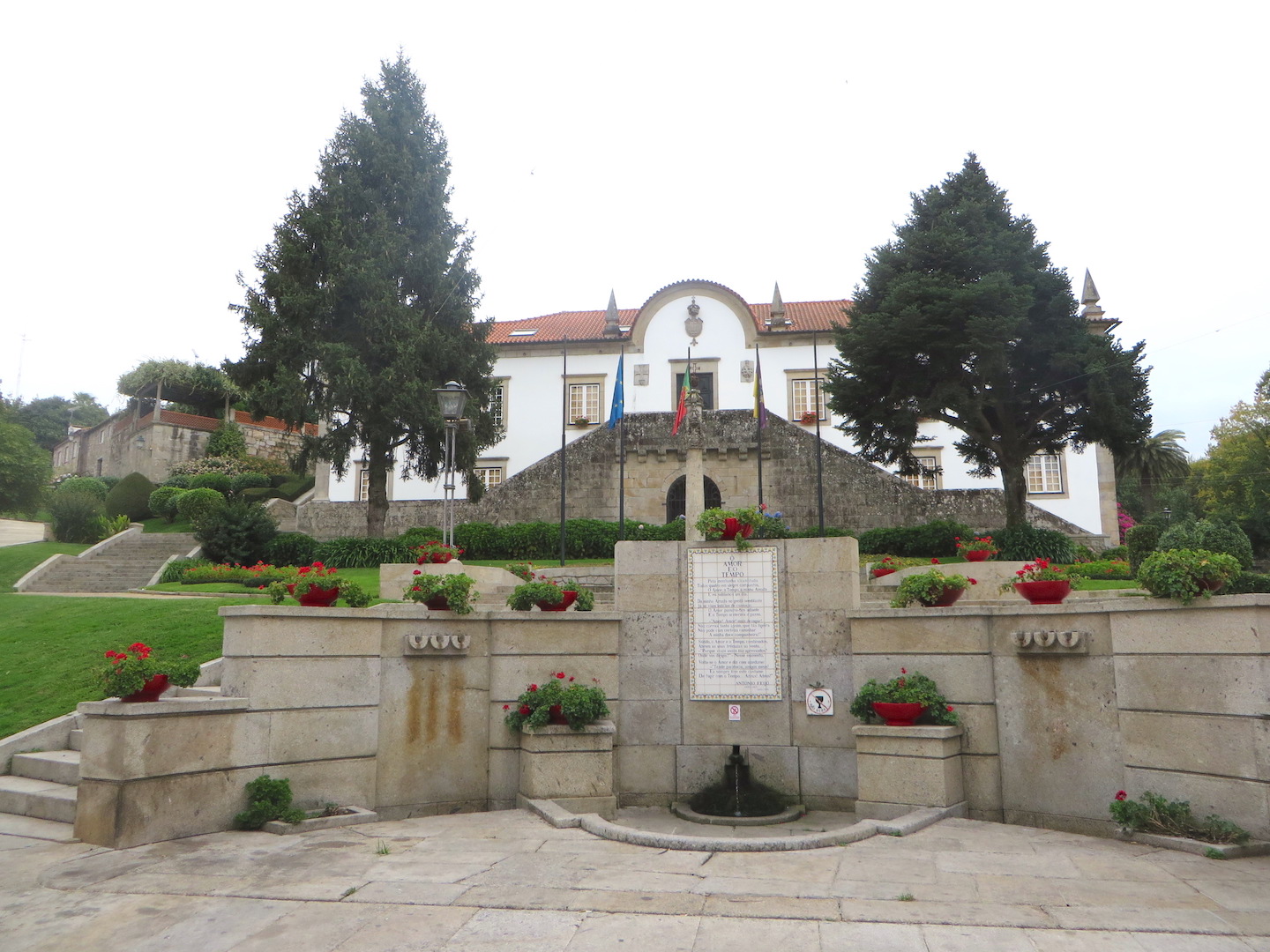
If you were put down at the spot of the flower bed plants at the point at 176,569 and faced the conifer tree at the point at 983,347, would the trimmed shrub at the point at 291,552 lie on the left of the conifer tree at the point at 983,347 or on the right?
left

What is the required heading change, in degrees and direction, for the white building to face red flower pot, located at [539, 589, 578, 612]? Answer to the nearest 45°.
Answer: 0° — it already faces it

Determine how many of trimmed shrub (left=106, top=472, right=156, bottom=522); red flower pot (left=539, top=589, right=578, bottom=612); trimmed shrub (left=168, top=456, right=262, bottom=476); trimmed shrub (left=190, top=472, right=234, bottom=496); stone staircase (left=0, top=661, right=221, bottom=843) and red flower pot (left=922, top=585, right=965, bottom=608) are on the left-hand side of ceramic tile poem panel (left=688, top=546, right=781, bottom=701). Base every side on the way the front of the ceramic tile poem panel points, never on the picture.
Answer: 1

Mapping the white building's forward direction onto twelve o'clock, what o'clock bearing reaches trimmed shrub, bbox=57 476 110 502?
The trimmed shrub is roughly at 3 o'clock from the white building.

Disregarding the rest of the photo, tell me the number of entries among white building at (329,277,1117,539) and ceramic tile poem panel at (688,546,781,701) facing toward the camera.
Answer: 2

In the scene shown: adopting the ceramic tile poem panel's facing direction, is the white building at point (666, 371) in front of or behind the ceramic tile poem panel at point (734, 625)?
behind

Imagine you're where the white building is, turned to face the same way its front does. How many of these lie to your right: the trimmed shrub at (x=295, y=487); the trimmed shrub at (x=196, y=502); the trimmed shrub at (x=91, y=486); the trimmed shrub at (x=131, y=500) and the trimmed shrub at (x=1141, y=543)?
4

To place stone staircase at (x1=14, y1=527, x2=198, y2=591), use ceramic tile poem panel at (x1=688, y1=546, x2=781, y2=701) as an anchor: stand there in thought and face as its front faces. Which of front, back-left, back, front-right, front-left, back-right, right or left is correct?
back-right

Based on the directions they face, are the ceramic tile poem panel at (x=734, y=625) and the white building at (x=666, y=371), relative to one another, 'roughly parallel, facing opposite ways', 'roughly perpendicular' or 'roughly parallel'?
roughly parallel

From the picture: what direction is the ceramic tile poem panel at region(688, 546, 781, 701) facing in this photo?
toward the camera

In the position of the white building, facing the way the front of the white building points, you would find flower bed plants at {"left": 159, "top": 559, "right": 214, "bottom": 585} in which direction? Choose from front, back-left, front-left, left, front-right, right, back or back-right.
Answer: front-right

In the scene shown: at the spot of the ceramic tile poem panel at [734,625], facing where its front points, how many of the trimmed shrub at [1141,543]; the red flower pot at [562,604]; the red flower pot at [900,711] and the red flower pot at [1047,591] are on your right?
1

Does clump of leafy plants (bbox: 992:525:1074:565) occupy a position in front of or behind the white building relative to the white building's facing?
in front

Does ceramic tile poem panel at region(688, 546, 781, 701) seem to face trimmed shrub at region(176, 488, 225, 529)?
no

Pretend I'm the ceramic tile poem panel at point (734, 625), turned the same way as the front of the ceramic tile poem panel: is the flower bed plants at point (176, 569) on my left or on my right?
on my right

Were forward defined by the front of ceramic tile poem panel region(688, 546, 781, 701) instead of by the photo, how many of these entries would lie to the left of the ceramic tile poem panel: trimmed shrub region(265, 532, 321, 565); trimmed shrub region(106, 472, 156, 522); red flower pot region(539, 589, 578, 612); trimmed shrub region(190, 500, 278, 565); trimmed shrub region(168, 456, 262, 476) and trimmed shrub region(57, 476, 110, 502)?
0

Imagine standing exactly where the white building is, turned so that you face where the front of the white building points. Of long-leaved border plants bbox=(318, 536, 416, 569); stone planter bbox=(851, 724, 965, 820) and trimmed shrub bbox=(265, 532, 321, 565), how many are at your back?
0

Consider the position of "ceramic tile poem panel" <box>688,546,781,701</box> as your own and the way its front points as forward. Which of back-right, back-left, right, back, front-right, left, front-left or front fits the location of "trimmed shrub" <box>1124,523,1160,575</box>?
back-left

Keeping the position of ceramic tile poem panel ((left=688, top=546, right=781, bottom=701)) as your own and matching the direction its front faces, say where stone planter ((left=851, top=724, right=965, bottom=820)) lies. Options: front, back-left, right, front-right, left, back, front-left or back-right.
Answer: front-left
